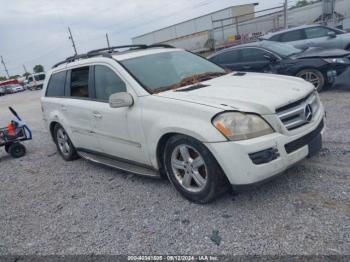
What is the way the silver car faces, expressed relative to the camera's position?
facing to the right of the viewer

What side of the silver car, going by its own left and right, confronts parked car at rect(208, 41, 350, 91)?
right

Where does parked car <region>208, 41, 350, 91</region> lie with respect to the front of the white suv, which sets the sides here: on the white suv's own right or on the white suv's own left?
on the white suv's own left

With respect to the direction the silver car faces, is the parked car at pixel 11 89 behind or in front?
behind

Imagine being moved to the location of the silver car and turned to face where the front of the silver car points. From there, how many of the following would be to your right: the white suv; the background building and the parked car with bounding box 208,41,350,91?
2

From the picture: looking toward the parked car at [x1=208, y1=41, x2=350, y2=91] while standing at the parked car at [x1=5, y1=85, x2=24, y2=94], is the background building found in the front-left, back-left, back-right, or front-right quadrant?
front-left

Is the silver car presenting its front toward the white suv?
no

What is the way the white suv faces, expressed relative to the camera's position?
facing the viewer and to the right of the viewer

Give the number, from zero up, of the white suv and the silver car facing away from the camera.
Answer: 0

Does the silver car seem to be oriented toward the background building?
no

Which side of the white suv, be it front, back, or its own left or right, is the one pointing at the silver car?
left

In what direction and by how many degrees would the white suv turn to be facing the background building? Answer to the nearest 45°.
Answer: approximately 135° to its left

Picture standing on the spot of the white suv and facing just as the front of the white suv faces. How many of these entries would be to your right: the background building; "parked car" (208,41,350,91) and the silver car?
0
